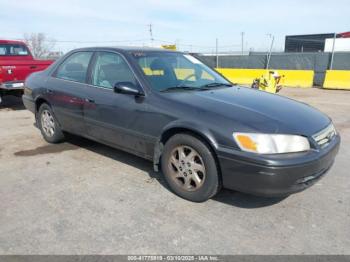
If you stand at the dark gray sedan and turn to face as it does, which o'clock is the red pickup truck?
The red pickup truck is roughly at 6 o'clock from the dark gray sedan.

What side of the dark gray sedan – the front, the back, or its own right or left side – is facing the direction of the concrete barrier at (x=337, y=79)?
left

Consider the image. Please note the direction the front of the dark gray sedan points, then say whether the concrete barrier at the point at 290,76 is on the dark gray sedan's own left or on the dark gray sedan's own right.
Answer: on the dark gray sedan's own left

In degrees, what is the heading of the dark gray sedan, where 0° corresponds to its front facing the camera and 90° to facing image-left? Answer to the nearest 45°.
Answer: approximately 315°
